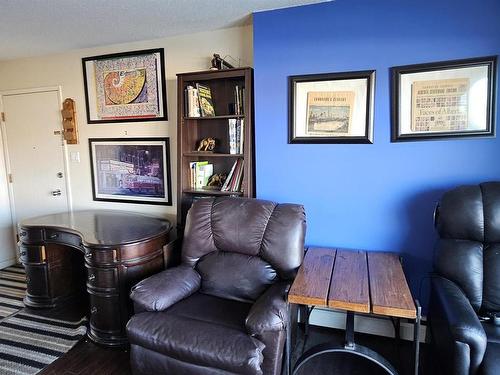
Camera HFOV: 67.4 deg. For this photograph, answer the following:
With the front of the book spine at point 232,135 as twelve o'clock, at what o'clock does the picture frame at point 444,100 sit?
The picture frame is roughly at 10 o'clock from the book spine.

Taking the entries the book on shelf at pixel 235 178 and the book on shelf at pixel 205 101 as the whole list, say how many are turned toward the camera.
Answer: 2

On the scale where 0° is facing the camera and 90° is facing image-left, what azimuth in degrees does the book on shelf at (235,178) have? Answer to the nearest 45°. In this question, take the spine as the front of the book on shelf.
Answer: approximately 0°

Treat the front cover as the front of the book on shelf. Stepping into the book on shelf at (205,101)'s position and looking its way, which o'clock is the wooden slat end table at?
The wooden slat end table is roughly at 11 o'clock from the book on shelf.

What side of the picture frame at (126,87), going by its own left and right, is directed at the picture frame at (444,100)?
left

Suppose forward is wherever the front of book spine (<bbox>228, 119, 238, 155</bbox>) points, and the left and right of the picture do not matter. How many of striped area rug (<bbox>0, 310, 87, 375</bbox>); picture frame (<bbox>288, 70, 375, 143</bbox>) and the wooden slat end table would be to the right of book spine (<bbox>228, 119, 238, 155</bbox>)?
1

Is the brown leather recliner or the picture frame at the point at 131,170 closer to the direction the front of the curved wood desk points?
the brown leather recliner

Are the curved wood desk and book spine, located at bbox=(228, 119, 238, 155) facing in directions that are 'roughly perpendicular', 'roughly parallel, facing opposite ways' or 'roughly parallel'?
roughly parallel

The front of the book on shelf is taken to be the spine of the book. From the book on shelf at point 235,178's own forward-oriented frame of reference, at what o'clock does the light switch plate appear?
The light switch plate is roughly at 4 o'clock from the book on shelf.

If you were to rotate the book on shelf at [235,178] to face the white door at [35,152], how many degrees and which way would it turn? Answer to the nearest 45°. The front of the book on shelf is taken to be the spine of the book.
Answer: approximately 135° to its right

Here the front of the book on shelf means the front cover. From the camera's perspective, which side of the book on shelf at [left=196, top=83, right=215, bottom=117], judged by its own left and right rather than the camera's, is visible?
front

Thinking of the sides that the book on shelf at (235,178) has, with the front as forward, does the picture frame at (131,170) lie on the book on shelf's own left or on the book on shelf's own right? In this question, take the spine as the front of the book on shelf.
on the book on shelf's own right

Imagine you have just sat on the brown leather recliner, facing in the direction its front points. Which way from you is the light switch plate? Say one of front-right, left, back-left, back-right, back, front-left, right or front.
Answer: right

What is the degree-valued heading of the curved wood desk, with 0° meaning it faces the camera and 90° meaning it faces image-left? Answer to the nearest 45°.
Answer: approximately 45°

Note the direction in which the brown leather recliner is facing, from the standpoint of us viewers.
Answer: facing the viewer and to the left of the viewer
